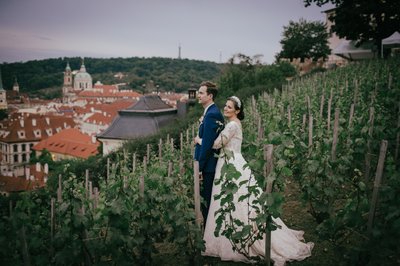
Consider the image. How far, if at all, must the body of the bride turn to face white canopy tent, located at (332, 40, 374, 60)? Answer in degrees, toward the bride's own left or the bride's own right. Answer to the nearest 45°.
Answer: approximately 90° to the bride's own right

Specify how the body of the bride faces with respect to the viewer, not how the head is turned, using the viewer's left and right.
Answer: facing to the left of the viewer
